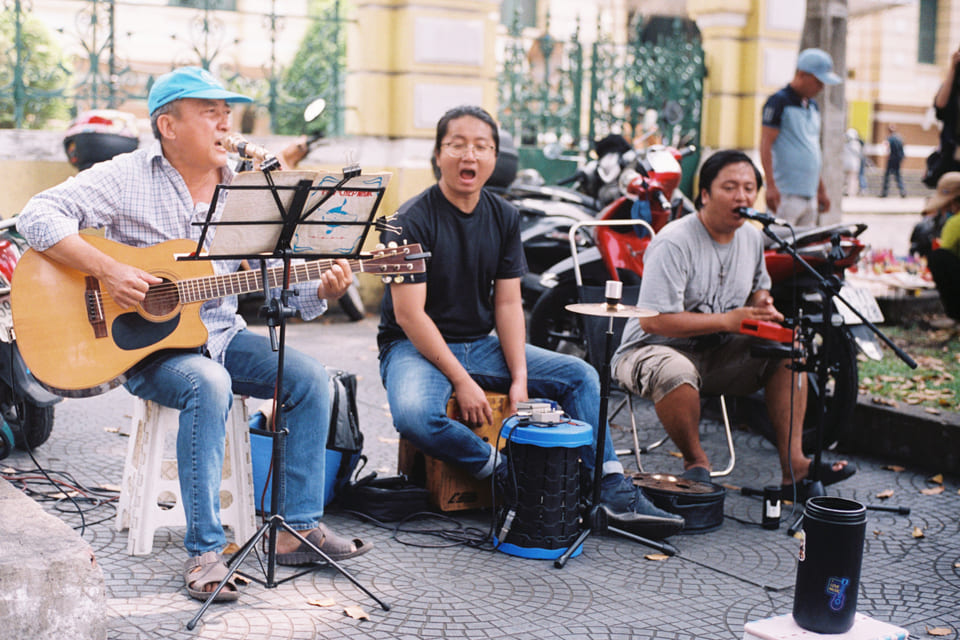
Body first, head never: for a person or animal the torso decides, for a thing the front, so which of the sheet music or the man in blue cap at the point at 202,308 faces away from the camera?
the sheet music

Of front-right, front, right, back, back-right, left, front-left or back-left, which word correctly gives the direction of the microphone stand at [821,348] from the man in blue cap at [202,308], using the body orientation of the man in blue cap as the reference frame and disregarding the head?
front-left

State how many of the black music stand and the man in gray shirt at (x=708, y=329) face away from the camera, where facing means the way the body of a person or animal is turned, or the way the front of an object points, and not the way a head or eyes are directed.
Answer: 1

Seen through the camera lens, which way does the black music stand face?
facing away from the viewer

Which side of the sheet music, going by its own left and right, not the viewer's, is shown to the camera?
back

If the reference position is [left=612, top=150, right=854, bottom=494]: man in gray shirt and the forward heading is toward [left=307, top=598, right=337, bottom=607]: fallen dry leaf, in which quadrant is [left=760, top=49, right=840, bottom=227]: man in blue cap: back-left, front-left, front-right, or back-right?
back-right

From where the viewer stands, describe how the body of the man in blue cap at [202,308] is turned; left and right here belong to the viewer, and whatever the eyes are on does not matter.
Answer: facing the viewer and to the right of the viewer

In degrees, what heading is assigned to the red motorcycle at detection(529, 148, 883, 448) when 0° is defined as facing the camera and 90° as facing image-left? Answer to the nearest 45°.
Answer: approximately 135°
